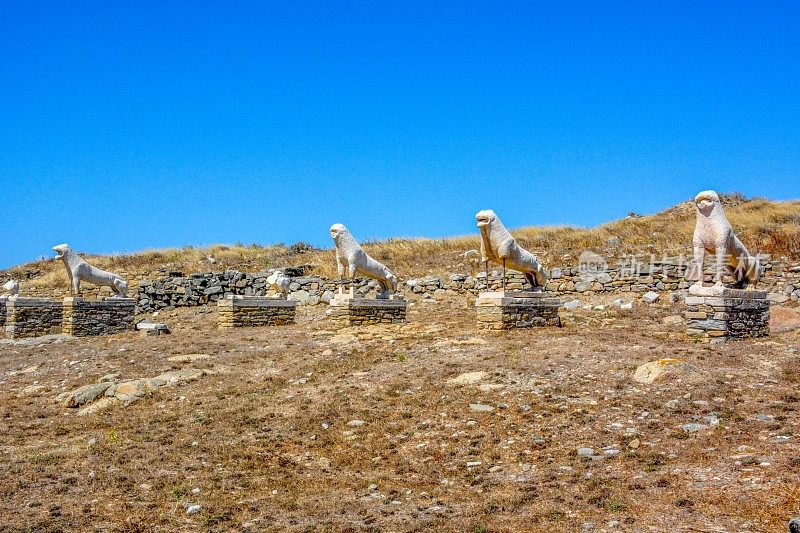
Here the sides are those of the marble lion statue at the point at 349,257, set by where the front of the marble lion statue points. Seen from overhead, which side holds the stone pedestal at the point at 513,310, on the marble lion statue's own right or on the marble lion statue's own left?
on the marble lion statue's own left

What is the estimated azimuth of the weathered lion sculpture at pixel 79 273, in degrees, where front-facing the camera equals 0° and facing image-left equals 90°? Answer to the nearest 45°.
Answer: approximately 90°

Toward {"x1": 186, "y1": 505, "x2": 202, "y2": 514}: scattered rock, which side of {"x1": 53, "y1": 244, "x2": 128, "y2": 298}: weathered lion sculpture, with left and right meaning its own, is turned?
left

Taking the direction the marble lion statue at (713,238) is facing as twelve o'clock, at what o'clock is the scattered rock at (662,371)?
The scattered rock is roughly at 11 o'clock from the marble lion statue.

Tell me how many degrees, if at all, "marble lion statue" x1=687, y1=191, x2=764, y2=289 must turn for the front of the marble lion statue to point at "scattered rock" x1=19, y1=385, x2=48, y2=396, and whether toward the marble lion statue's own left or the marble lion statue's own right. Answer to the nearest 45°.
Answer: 0° — it already faces it

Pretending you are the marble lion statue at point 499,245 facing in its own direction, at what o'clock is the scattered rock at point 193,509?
The scattered rock is roughly at 11 o'clock from the marble lion statue.

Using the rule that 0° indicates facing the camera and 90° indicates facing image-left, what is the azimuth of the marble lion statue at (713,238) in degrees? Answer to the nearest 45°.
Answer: approximately 45°
